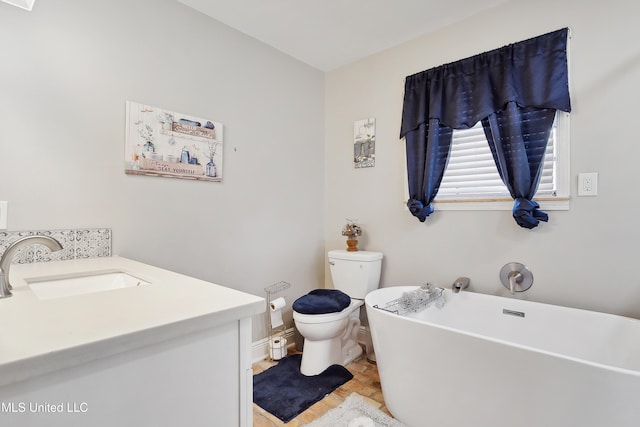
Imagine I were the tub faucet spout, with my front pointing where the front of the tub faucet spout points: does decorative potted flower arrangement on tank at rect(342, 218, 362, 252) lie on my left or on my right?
on my right

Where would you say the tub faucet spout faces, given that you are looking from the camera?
facing the viewer and to the left of the viewer

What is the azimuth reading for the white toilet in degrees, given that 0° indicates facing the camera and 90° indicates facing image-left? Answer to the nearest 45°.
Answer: approximately 45°

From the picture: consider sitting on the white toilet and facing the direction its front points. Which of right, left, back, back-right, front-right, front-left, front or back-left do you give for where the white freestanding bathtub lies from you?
left

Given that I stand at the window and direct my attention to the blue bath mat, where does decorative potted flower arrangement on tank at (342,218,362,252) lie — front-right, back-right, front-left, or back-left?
front-right

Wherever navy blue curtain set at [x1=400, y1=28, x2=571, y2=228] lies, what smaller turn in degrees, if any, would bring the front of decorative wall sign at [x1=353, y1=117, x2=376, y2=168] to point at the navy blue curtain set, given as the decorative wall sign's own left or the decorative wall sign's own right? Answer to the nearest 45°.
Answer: approximately 90° to the decorative wall sign's own left

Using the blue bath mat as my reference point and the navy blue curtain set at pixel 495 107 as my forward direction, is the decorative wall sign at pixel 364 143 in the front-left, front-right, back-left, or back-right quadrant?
front-left

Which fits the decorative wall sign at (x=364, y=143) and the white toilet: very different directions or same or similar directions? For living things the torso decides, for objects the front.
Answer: same or similar directions

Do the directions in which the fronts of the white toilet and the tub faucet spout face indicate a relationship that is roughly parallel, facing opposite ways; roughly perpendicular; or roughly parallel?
roughly parallel

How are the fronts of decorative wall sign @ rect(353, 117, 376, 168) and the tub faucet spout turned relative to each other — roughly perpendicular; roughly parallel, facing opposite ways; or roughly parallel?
roughly parallel

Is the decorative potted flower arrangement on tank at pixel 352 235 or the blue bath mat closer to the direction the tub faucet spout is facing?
the blue bath mat

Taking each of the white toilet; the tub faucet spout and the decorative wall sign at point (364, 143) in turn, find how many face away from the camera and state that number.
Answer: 0
